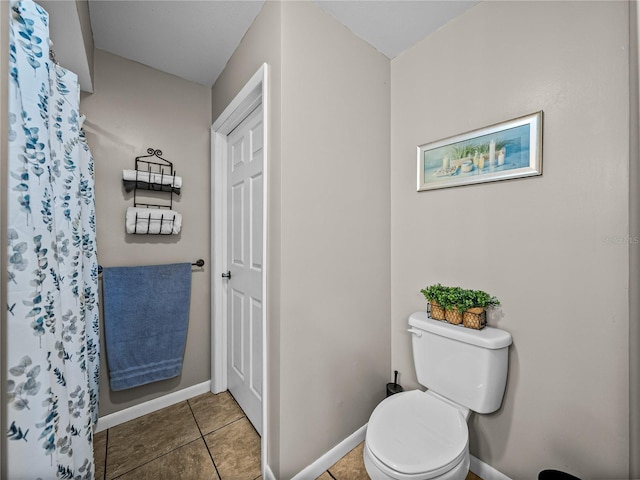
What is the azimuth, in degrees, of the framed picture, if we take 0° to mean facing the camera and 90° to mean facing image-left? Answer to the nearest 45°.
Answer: approximately 45°

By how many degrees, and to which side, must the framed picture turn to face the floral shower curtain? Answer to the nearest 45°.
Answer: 0° — it already faces it

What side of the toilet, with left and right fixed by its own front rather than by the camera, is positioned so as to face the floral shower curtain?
front

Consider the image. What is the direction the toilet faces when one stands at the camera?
facing the viewer and to the left of the viewer

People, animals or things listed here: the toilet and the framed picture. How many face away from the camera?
0

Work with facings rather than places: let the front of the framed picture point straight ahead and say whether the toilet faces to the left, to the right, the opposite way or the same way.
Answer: the same way
